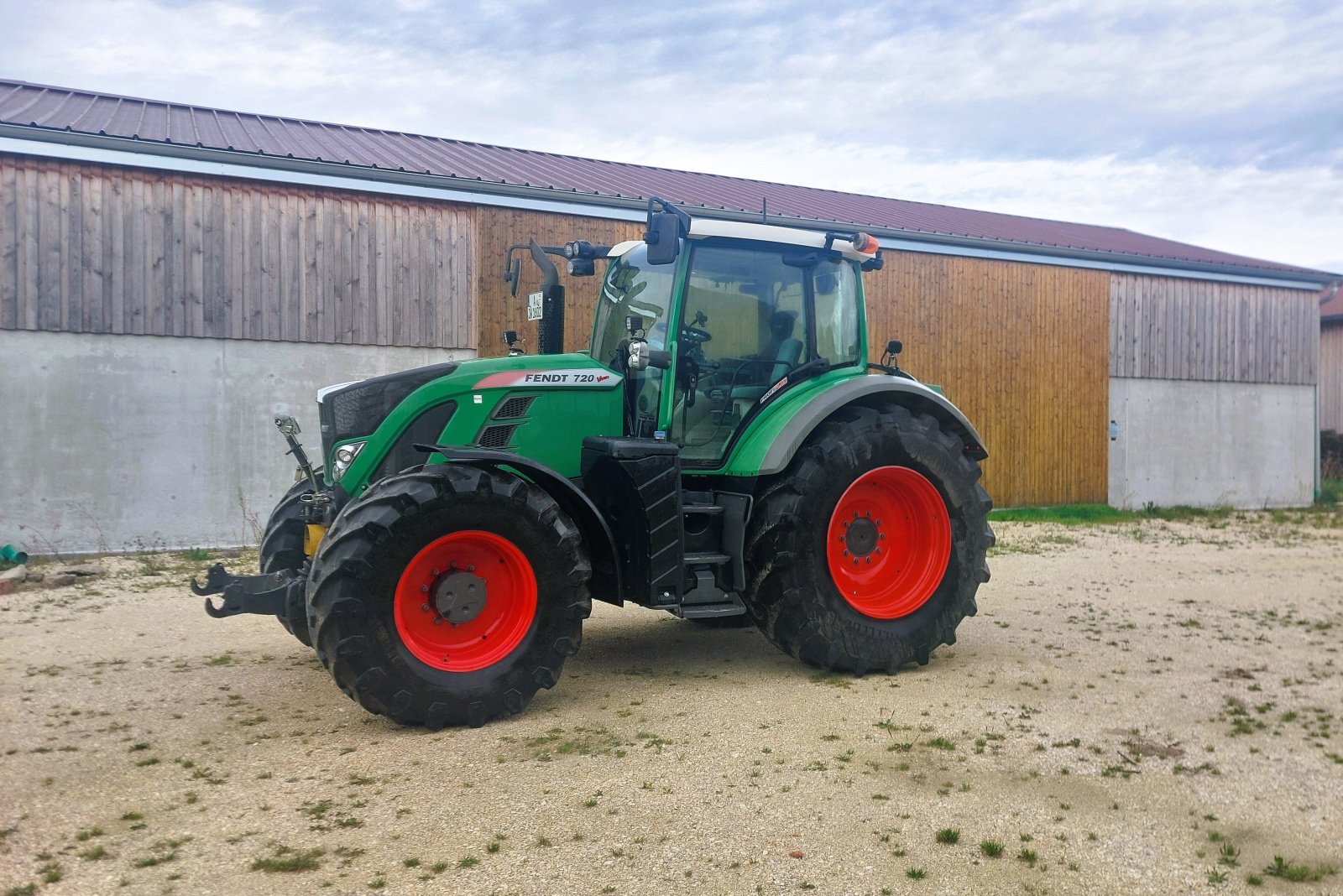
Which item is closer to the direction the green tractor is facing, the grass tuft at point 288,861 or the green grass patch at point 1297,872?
the grass tuft

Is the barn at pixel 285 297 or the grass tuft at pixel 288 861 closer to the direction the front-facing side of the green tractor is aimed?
the grass tuft

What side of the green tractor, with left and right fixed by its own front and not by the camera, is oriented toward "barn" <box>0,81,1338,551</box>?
right

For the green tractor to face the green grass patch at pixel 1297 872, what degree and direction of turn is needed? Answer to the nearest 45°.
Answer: approximately 90° to its left

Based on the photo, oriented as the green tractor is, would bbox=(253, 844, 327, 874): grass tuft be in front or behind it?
in front

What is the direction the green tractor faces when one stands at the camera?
facing the viewer and to the left of the viewer
